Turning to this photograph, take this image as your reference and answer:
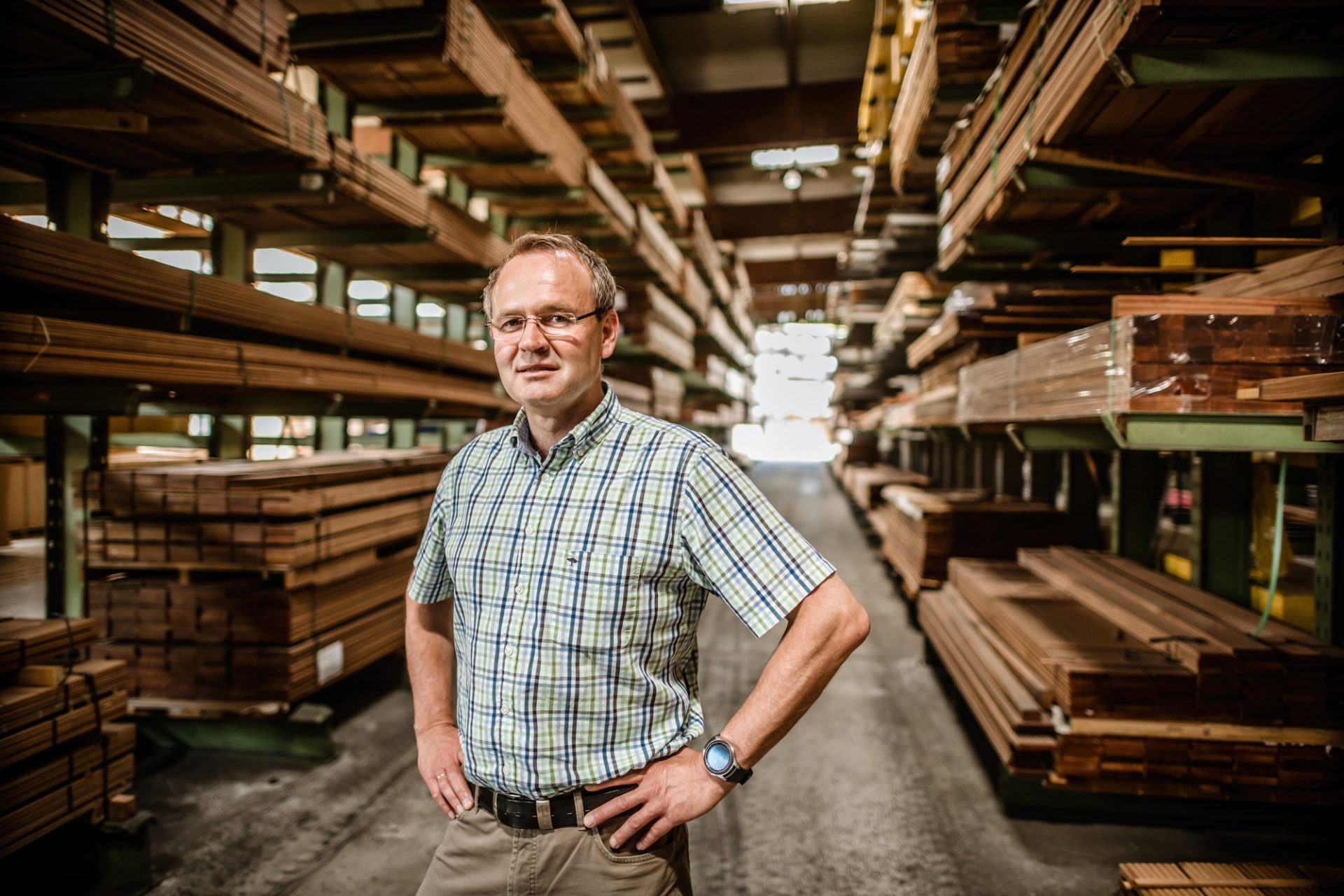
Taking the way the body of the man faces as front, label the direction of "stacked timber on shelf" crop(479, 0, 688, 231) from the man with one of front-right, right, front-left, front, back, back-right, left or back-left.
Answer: back-right

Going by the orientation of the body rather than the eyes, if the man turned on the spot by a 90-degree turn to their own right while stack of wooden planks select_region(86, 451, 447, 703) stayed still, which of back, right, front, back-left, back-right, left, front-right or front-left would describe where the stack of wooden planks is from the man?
front

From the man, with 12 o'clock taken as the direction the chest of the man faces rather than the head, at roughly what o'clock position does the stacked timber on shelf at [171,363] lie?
The stacked timber on shelf is roughly at 3 o'clock from the man.

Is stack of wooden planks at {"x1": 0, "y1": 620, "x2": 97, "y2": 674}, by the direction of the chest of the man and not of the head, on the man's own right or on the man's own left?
on the man's own right

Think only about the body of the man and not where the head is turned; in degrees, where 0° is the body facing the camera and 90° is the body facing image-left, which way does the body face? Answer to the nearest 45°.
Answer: approximately 45°

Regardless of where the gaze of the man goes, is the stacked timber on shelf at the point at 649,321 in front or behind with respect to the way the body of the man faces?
behind

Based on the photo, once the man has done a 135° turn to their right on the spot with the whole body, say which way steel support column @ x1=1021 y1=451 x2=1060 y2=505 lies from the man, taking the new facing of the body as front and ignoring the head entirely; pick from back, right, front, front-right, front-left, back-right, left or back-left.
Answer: front-right

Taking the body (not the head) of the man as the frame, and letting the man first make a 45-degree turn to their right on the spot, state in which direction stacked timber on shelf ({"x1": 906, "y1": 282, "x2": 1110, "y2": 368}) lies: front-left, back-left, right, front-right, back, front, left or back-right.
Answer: back-right

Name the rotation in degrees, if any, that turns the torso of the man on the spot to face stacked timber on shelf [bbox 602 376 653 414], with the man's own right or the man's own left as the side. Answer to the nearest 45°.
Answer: approximately 135° to the man's own right

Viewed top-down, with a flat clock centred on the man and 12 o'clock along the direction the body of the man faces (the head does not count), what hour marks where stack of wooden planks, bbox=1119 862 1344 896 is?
The stack of wooden planks is roughly at 7 o'clock from the man.

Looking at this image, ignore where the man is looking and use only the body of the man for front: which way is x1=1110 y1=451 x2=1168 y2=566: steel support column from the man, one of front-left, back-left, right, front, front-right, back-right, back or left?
back
